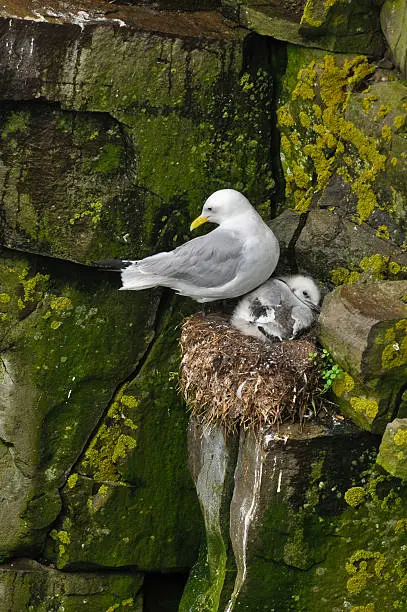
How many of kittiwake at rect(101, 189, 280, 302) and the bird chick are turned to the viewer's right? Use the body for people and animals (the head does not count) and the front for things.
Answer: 2

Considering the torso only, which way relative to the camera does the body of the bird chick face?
to the viewer's right

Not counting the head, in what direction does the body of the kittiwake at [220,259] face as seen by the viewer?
to the viewer's right

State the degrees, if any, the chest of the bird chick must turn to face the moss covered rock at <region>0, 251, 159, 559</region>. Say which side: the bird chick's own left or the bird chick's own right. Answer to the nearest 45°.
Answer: approximately 180°

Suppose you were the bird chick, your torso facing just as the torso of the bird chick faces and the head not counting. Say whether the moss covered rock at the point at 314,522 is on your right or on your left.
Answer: on your right

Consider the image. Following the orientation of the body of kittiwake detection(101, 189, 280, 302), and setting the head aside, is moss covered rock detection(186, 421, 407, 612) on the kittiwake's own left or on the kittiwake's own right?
on the kittiwake's own right
